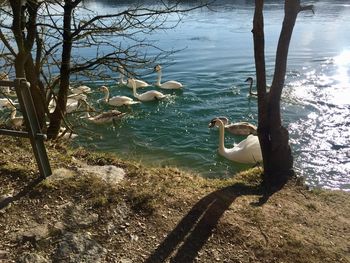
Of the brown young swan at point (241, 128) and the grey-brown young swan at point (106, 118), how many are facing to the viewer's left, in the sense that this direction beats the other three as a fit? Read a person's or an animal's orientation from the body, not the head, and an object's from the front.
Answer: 2

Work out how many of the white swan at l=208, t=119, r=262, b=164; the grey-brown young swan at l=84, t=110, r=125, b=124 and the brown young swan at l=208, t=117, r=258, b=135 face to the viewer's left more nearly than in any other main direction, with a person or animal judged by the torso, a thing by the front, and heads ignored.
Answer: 3

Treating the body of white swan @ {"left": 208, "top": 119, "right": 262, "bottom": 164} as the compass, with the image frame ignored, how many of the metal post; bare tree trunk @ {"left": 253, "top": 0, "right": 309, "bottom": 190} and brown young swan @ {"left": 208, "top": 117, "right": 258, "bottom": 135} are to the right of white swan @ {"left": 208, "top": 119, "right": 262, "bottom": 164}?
1

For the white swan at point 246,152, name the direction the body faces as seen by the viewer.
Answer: to the viewer's left

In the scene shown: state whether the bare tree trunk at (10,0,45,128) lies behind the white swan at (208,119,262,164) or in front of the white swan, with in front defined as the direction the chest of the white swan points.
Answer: in front

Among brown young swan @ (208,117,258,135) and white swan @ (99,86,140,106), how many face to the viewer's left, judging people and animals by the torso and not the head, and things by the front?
2

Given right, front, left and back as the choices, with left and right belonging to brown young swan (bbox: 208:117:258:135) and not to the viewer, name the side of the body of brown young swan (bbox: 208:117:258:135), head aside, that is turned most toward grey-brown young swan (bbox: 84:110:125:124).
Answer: front

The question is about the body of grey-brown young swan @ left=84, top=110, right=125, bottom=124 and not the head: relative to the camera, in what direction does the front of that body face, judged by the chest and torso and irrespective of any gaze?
to the viewer's left

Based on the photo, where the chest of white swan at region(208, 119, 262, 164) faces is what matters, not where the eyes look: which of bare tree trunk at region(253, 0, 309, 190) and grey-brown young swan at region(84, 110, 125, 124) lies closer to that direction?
the grey-brown young swan

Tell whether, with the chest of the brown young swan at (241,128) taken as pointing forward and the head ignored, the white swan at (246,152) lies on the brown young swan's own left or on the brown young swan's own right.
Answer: on the brown young swan's own left

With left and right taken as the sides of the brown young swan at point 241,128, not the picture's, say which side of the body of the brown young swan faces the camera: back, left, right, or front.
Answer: left

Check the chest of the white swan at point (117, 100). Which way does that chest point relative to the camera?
to the viewer's left
